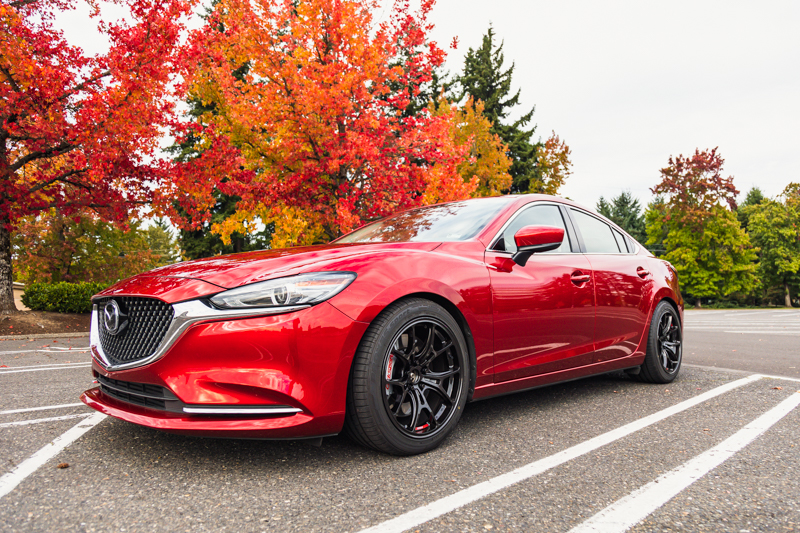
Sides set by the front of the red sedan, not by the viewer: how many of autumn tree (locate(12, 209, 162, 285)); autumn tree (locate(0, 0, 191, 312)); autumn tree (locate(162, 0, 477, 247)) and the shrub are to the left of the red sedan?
0

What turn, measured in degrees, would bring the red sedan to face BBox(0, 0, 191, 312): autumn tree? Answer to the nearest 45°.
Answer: approximately 90° to its right

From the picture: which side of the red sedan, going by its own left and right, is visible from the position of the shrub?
right

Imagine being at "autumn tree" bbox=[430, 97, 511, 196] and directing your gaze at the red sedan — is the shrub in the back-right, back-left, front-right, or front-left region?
front-right

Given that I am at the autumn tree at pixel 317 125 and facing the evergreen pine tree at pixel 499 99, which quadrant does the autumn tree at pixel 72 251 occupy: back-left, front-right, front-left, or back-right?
front-left

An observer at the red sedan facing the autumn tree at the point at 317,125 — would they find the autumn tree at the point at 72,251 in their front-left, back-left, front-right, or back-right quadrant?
front-left

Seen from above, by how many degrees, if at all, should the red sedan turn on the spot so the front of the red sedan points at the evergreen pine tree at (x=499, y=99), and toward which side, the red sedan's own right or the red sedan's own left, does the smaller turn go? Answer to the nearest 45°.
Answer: approximately 135° to the red sedan's own right

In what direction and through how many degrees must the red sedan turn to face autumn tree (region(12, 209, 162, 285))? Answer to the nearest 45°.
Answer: approximately 90° to its right

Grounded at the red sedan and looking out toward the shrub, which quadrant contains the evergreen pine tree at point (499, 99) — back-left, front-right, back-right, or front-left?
front-right

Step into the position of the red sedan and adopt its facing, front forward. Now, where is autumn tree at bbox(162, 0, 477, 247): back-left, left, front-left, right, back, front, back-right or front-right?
back-right

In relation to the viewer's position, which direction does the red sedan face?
facing the viewer and to the left of the viewer

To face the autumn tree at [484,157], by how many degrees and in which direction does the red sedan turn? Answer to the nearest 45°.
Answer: approximately 135° to its right
